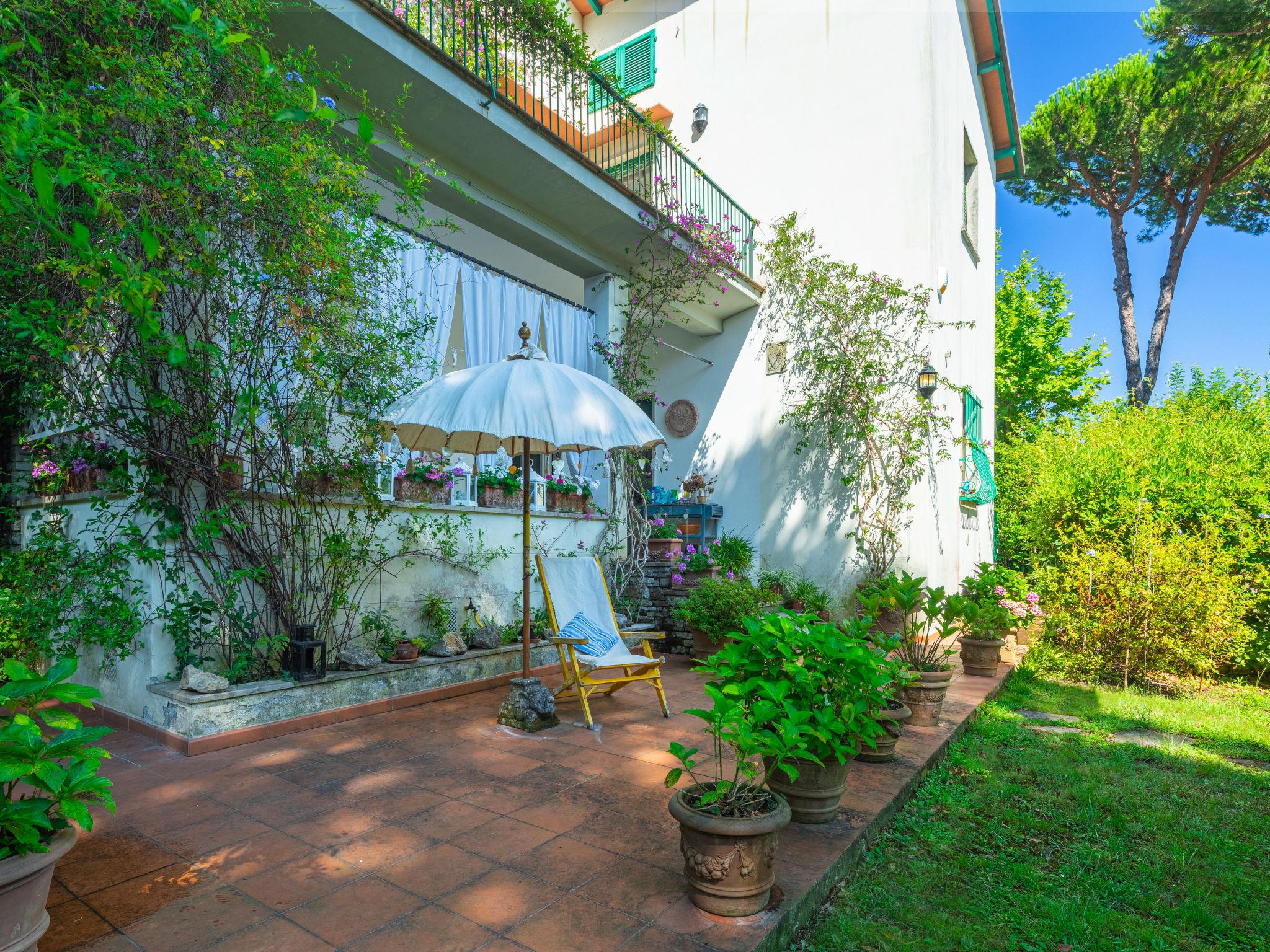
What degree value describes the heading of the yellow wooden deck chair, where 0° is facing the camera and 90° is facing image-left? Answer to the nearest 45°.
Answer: approximately 315°

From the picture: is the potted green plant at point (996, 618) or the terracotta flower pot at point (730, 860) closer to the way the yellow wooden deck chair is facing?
the terracotta flower pot

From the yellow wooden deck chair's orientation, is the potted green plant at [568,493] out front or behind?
behind

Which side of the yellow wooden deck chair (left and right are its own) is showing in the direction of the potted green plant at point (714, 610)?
left

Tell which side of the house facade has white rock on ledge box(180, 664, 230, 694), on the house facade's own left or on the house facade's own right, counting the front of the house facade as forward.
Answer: on the house facade's own right

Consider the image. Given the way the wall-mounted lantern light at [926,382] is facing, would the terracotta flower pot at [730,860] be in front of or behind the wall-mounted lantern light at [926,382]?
in front

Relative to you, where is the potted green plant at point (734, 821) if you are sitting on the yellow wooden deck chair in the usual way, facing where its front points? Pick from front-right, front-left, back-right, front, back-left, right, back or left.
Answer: front-right

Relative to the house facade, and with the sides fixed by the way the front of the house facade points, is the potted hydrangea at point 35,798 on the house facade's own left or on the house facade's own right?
on the house facade's own right

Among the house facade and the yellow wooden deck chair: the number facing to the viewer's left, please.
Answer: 0

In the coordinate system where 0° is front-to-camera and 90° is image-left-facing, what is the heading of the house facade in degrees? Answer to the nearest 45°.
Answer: approximately 315°

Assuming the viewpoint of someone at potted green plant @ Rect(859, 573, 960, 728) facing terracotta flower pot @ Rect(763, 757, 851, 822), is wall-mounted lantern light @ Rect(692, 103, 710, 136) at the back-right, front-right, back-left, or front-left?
back-right
